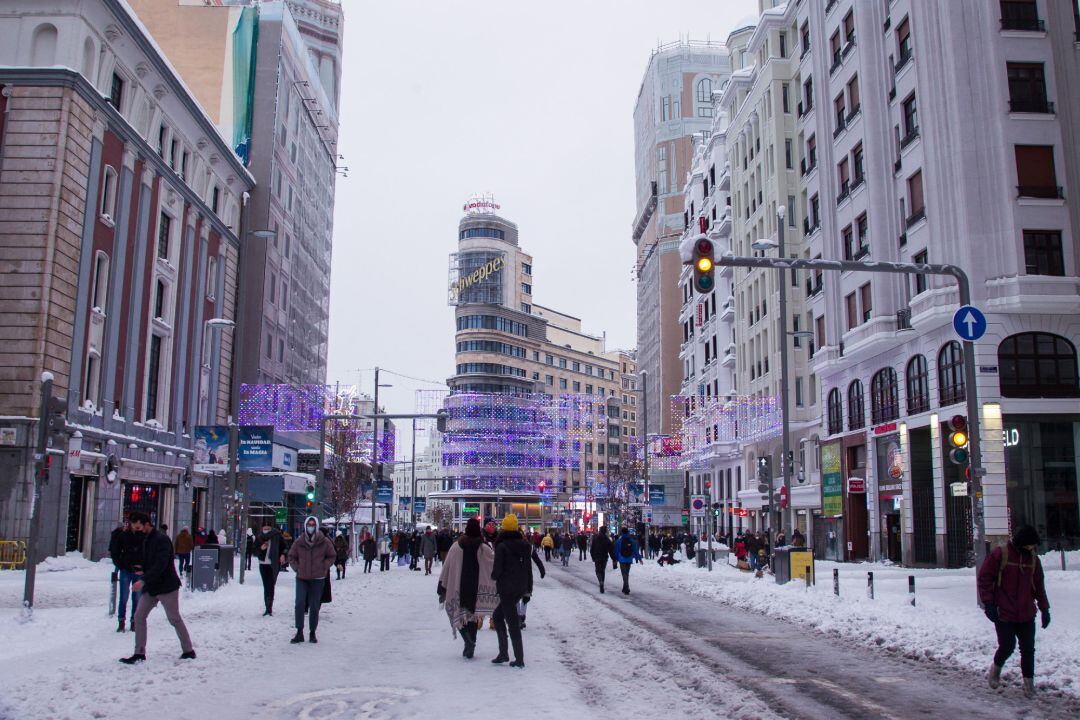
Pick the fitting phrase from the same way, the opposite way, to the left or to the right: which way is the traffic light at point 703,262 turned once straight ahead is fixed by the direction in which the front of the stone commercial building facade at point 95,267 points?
to the right

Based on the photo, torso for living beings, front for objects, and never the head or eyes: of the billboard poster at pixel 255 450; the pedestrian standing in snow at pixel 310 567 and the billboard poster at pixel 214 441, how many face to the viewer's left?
0

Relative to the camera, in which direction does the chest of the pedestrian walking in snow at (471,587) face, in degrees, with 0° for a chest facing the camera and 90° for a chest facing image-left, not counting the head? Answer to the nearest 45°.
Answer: approximately 180°

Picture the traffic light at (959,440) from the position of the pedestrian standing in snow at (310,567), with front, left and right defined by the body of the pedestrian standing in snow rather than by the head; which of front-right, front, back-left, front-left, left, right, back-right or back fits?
left

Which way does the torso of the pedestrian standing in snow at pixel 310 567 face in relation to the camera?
toward the camera

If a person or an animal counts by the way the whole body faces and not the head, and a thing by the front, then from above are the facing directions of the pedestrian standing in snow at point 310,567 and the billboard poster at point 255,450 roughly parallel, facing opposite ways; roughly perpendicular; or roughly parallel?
roughly parallel

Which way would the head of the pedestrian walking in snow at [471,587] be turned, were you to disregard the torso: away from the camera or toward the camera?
away from the camera

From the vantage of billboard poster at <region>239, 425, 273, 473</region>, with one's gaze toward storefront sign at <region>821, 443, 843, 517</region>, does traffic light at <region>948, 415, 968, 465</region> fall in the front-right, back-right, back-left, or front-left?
front-right

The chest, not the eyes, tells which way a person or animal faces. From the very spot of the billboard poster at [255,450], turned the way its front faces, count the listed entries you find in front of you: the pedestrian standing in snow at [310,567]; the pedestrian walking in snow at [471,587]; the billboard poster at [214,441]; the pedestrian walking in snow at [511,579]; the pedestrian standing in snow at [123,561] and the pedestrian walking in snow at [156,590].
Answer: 5

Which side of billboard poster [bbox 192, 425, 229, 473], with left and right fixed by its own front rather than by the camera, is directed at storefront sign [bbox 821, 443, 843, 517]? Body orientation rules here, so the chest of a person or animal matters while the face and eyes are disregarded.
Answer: left

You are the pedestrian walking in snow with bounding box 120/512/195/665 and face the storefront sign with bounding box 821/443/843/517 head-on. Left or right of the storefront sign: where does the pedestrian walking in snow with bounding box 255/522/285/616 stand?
left

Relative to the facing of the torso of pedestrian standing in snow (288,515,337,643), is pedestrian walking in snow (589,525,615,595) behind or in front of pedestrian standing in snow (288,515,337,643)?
behind

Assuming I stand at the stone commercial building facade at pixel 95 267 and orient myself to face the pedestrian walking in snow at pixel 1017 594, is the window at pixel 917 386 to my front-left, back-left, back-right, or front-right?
front-left

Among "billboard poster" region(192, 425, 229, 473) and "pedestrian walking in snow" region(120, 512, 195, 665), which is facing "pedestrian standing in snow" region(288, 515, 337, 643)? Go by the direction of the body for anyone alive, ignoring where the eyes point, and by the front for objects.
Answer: the billboard poster

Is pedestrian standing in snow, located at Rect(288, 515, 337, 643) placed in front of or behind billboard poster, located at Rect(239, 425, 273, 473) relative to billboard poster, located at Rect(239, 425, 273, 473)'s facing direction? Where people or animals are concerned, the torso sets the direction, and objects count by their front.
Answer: in front

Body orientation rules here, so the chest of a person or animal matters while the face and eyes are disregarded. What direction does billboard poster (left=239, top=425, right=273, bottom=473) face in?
toward the camera
